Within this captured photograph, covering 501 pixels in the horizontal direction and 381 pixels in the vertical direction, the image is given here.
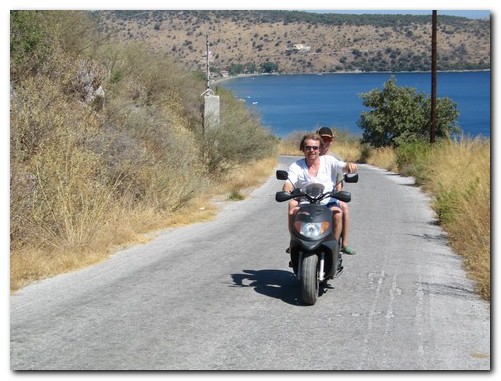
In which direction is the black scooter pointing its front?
toward the camera

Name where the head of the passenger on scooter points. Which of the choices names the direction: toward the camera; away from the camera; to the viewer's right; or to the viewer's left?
toward the camera
